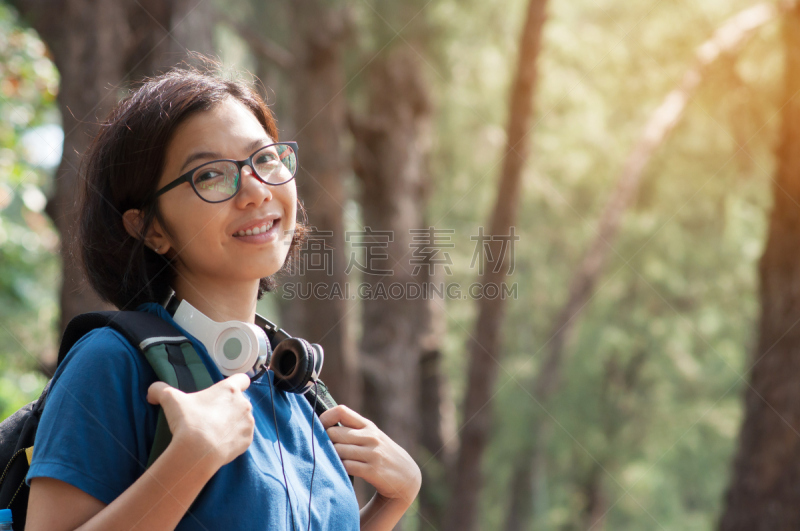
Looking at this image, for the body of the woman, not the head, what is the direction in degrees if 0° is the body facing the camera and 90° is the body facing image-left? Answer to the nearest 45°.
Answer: approximately 315°

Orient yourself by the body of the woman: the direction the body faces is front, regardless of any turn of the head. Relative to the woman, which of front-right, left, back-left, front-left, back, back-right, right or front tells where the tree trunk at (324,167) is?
back-left

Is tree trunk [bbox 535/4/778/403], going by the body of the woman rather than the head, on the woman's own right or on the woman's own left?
on the woman's own left

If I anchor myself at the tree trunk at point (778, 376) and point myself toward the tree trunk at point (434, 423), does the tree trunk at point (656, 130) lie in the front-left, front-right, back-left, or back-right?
front-right

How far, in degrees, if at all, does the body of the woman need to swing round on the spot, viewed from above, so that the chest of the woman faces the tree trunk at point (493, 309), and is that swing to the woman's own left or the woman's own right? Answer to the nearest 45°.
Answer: approximately 90° to the woman's own left

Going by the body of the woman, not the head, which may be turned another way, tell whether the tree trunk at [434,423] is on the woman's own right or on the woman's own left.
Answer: on the woman's own left

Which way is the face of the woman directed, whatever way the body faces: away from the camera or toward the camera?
toward the camera

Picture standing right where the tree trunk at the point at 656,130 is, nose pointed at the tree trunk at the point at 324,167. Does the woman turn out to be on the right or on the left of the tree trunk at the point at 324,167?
left

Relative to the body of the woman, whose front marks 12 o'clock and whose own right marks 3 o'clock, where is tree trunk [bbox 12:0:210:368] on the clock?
The tree trunk is roughly at 7 o'clock from the woman.

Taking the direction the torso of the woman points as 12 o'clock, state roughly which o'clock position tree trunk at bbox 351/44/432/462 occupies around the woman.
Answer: The tree trunk is roughly at 8 o'clock from the woman.

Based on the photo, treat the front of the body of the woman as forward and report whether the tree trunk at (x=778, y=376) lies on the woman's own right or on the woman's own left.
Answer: on the woman's own left
